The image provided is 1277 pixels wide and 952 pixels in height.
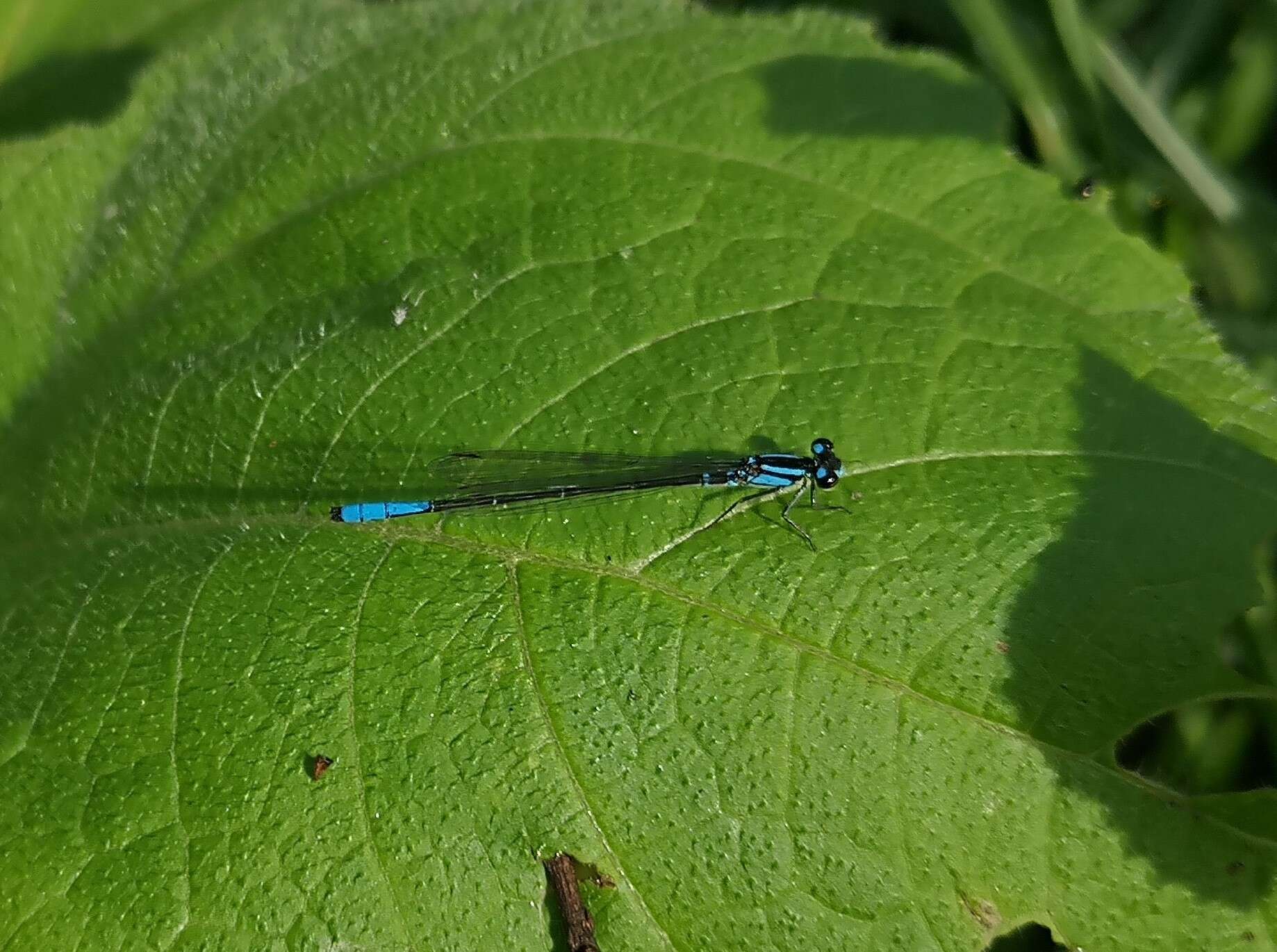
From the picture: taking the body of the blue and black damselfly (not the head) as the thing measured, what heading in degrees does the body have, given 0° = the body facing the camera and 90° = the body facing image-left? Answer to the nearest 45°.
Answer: approximately 270°
